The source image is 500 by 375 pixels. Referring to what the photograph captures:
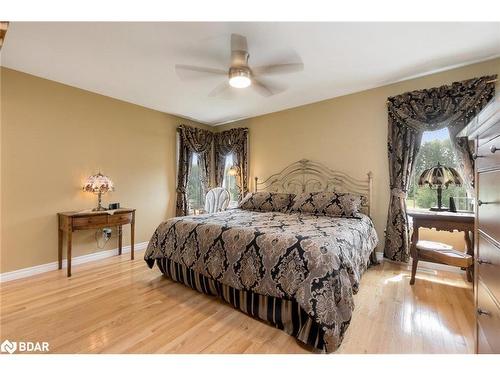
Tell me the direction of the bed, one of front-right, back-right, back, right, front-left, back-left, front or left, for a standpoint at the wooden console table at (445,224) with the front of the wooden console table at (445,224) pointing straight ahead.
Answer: front-right

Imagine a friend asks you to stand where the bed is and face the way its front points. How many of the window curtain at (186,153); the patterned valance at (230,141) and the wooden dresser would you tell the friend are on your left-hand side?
1

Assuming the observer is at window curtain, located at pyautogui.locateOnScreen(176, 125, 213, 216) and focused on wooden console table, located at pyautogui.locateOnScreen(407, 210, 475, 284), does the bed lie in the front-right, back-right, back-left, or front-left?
front-right

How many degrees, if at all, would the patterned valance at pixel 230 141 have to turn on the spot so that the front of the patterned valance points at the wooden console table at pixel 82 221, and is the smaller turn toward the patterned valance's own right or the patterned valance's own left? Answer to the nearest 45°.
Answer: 0° — it already faces it

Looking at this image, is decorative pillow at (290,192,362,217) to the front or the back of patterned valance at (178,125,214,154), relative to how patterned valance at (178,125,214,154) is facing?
to the front

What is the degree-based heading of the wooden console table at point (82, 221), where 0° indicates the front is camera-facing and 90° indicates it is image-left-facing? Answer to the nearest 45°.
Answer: approximately 315°

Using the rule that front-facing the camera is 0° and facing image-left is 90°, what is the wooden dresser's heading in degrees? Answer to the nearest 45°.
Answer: approximately 90°

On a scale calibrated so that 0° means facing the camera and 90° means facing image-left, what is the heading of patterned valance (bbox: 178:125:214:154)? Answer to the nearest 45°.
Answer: approximately 315°

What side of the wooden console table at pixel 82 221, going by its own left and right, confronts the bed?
front

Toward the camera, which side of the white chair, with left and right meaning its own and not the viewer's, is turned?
front

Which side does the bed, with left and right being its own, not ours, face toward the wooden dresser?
left

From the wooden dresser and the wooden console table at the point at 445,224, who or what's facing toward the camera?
the wooden console table

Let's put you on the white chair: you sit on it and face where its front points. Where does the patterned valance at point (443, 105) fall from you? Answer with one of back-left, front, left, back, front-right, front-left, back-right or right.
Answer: front-left

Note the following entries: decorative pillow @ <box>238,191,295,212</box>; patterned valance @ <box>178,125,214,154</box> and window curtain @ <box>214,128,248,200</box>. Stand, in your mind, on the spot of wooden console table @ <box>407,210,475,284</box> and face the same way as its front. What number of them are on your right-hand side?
3

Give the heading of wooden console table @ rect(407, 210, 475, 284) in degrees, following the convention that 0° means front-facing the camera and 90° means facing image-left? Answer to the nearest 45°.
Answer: approximately 0°

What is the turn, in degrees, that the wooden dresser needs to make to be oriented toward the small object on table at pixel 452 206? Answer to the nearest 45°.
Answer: approximately 90° to its right

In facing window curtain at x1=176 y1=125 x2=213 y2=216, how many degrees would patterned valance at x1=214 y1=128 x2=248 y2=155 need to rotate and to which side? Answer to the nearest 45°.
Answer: approximately 45° to its right
